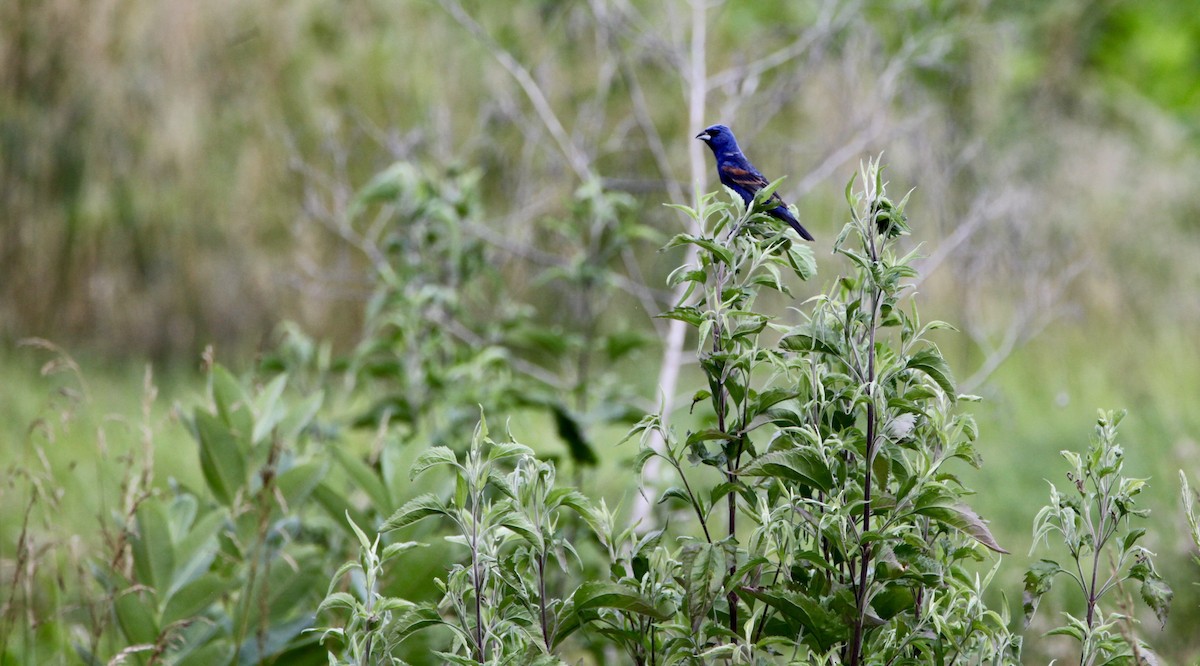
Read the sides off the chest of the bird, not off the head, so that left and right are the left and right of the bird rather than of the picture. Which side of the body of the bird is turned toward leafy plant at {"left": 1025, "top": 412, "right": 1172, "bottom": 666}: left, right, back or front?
back

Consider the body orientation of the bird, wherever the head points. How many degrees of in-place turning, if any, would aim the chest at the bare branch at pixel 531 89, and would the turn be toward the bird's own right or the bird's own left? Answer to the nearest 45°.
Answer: approximately 45° to the bird's own right

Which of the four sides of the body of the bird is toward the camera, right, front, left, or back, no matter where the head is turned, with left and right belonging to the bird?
left

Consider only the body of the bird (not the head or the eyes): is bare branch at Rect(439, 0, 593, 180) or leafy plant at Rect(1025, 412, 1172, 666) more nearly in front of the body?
the bare branch
